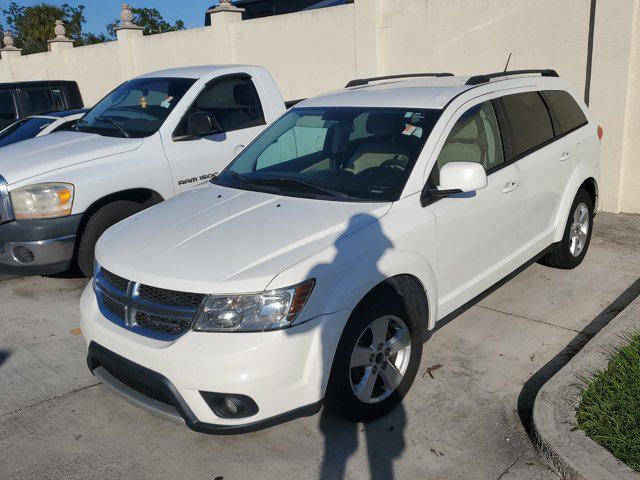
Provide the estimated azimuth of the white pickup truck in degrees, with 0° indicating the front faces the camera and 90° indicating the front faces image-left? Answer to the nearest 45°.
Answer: approximately 45°

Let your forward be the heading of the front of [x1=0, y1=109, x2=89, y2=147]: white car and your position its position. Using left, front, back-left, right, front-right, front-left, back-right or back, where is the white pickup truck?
front-left

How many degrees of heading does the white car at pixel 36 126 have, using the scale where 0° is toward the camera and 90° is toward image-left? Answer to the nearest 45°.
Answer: approximately 45°

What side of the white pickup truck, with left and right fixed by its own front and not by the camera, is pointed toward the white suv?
left

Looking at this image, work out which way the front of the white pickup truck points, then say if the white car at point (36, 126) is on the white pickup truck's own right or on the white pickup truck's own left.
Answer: on the white pickup truck's own right
